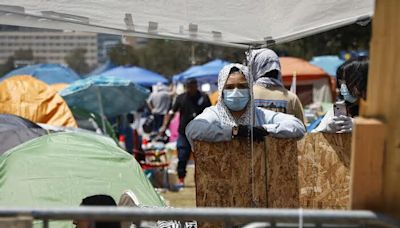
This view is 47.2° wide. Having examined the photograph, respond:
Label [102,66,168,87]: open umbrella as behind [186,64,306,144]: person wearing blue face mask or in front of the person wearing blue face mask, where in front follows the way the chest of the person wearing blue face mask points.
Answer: behind

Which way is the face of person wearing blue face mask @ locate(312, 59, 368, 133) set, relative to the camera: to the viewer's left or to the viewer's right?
to the viewer's left

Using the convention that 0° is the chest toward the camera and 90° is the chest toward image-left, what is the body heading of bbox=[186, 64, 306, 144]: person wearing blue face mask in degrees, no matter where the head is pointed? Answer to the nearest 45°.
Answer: approximately 0°

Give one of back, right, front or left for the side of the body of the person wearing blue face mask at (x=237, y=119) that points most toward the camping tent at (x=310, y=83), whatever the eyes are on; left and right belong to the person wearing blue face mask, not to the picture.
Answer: back

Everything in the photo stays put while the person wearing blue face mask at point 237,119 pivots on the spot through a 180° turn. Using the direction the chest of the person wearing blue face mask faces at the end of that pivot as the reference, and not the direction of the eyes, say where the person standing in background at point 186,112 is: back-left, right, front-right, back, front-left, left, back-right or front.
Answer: front

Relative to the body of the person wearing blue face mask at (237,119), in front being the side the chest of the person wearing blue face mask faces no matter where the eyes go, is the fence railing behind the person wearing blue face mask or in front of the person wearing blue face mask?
in front
